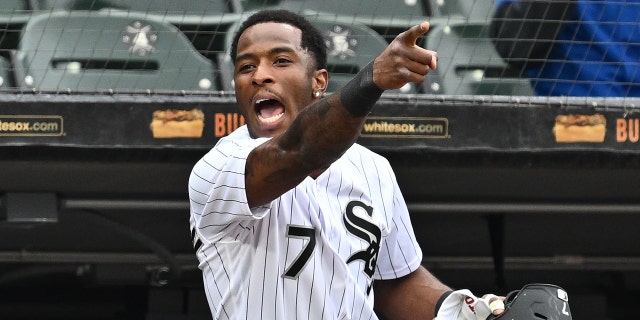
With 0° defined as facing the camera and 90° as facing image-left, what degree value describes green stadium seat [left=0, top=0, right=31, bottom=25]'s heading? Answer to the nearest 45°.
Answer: approximately 0°

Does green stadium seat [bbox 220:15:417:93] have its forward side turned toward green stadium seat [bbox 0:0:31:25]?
no

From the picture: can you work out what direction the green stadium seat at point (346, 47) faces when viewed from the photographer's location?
facing the viewer

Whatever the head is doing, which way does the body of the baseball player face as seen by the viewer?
toward the camera

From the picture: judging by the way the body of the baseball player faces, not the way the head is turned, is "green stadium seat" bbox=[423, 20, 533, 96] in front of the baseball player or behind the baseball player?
behind

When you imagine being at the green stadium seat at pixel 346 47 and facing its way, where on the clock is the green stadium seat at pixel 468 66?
the green stadium seat at pixel 468 66 is roughly at 9 o'clock from the green stadium seat at pixel 346 47.

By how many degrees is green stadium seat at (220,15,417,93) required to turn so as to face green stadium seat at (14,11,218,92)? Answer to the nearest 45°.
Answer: approximately 90° to its right

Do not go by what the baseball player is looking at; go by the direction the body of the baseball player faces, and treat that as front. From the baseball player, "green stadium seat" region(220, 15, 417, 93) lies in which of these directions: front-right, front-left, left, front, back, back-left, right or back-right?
back

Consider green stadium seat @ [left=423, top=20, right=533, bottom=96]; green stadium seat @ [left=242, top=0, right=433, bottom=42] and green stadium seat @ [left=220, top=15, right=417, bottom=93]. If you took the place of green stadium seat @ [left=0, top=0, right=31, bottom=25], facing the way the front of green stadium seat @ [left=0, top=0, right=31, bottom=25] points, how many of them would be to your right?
0

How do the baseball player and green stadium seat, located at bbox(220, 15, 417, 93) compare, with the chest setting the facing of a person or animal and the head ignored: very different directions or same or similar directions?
same or similar directions

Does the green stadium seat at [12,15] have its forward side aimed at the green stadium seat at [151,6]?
no

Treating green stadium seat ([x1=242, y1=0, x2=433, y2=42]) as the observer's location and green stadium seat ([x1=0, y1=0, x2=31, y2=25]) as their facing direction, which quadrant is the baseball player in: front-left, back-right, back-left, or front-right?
front-left

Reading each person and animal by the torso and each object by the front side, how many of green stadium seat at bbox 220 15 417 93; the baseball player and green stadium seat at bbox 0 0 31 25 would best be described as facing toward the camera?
3
